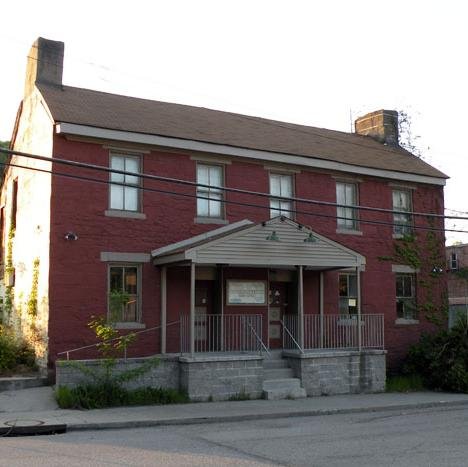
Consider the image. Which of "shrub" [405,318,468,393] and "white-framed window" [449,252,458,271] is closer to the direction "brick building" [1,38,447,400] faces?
the shrub

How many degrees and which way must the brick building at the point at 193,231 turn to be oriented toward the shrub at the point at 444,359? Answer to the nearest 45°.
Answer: approximately 45° to its left

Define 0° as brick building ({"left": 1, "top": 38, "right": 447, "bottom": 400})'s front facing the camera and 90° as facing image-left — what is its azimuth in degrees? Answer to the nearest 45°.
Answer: approximately 315°

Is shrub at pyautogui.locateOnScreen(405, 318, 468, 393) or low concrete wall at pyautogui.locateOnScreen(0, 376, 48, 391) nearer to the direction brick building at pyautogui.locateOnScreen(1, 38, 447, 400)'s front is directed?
the shrub

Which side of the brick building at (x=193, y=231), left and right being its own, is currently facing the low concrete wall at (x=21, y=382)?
right

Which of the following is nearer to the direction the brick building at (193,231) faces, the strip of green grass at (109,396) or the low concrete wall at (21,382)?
the strip of green grass

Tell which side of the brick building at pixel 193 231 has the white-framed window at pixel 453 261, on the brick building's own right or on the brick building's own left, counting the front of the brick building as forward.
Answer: on the brick building's own left

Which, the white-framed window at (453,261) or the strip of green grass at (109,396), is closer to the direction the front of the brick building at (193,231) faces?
the strip of green grass
